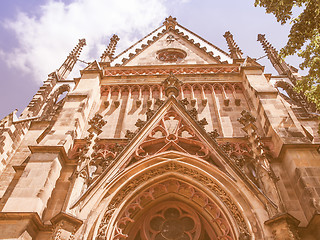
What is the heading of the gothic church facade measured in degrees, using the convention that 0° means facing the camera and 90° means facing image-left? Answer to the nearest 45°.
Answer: approximately 0°
